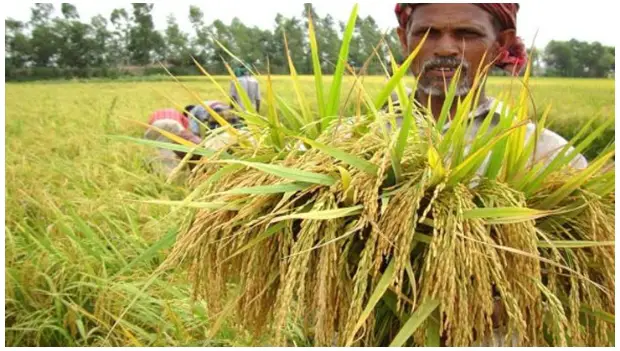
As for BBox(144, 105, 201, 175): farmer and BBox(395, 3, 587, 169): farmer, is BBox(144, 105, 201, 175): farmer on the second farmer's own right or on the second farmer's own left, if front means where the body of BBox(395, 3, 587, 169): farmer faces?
on the second farmer's own right

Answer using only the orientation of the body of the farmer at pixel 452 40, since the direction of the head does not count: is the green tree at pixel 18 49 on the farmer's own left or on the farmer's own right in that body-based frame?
on the farmer's own right

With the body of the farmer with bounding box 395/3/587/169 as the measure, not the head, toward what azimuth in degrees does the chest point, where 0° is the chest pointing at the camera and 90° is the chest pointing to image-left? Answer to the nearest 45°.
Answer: approximately 0°
